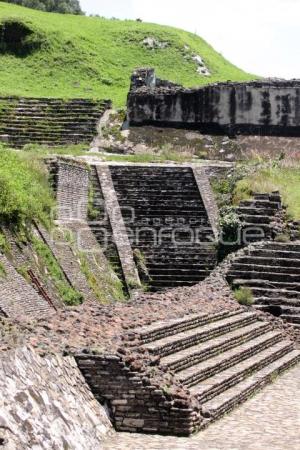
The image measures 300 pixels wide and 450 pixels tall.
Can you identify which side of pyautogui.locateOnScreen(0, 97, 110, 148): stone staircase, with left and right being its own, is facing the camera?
front

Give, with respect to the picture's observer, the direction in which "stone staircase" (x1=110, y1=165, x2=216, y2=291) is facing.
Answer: facing the viewer

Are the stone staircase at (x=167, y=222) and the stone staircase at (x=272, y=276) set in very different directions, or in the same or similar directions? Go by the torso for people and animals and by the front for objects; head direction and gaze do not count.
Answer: same or similar directions

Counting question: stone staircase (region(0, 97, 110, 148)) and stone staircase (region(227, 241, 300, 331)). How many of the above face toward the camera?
2

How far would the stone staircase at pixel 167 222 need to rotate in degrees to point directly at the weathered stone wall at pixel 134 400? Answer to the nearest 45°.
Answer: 0° — it already faces it

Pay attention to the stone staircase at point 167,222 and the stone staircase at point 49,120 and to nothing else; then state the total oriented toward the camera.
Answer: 2

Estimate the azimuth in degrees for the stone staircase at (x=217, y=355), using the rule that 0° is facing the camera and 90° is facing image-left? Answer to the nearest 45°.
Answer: approximately 315°

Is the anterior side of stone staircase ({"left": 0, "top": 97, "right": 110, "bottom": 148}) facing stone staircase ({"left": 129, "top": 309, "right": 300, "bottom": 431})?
yes

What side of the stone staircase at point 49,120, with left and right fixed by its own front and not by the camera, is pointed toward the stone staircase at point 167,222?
front

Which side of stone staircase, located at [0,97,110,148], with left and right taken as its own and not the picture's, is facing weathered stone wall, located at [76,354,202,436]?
front

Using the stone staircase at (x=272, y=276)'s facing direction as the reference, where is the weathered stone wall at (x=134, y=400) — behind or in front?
in front
